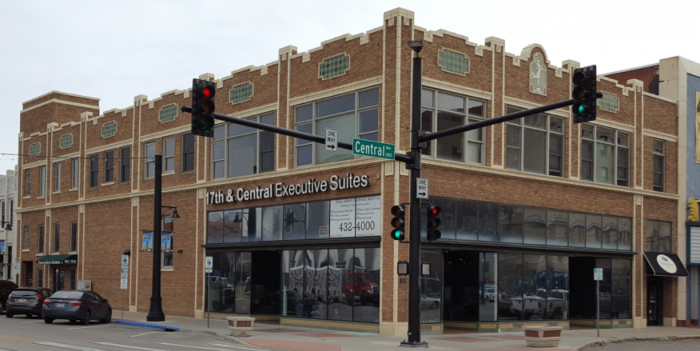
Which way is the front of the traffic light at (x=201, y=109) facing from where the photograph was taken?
facing the viewer and to the right of the viewer

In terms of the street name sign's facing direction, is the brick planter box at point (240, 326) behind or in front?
behind

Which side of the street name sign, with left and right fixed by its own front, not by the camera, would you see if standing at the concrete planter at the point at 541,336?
left

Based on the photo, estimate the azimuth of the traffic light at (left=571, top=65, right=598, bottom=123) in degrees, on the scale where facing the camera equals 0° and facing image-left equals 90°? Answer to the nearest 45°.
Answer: approximately 45°

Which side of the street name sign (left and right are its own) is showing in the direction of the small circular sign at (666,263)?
left
